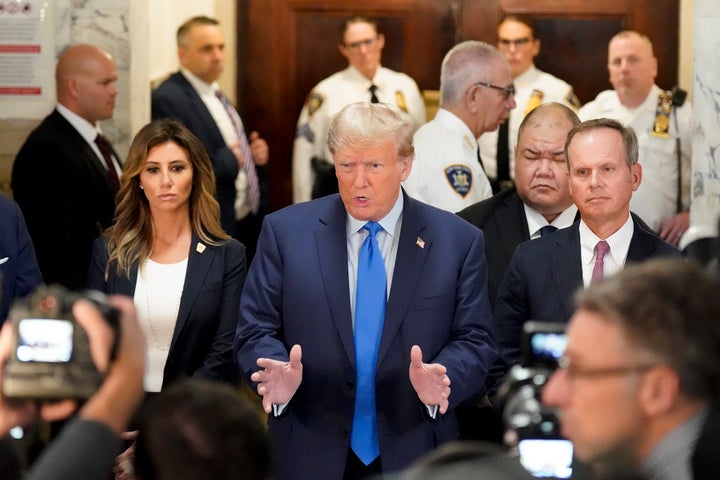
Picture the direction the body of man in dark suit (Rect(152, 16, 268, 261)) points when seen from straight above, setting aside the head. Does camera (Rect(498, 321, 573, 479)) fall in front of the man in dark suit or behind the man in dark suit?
in front

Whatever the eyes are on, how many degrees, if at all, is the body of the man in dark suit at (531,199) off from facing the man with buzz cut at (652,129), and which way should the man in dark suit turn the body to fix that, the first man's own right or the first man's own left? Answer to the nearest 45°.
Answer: approximately 180°

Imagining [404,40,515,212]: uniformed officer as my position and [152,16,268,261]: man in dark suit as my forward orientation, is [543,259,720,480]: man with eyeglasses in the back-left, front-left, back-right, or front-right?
back-left

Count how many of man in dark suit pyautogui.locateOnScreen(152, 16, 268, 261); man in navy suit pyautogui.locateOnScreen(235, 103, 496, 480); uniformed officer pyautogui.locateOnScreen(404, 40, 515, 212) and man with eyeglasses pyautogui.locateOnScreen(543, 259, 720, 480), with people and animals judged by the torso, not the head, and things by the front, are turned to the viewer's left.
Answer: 1

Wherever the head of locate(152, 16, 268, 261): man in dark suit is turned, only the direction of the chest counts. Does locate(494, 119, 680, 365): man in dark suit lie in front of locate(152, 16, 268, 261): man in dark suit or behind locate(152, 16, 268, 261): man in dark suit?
in front

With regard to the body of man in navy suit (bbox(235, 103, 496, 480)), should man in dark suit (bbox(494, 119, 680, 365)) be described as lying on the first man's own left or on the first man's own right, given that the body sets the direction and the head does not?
on the first man's own left

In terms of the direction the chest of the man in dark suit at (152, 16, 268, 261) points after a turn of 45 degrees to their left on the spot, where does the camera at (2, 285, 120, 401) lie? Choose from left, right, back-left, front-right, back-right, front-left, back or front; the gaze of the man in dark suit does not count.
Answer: right

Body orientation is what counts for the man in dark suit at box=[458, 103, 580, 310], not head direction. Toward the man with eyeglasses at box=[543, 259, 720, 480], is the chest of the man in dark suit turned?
yes

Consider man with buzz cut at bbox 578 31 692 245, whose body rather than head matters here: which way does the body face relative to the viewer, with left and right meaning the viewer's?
facing the viewer

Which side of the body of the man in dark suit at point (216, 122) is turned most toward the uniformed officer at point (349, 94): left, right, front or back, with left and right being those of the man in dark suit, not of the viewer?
left
